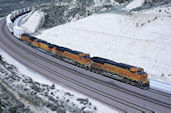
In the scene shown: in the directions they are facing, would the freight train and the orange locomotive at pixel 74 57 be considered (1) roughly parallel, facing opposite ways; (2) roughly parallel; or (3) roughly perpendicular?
roughly parallel

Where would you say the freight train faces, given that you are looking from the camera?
facing the viewer and to the right of the viewer

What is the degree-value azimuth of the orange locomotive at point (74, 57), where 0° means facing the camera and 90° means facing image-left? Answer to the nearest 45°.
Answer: approximately 315°
